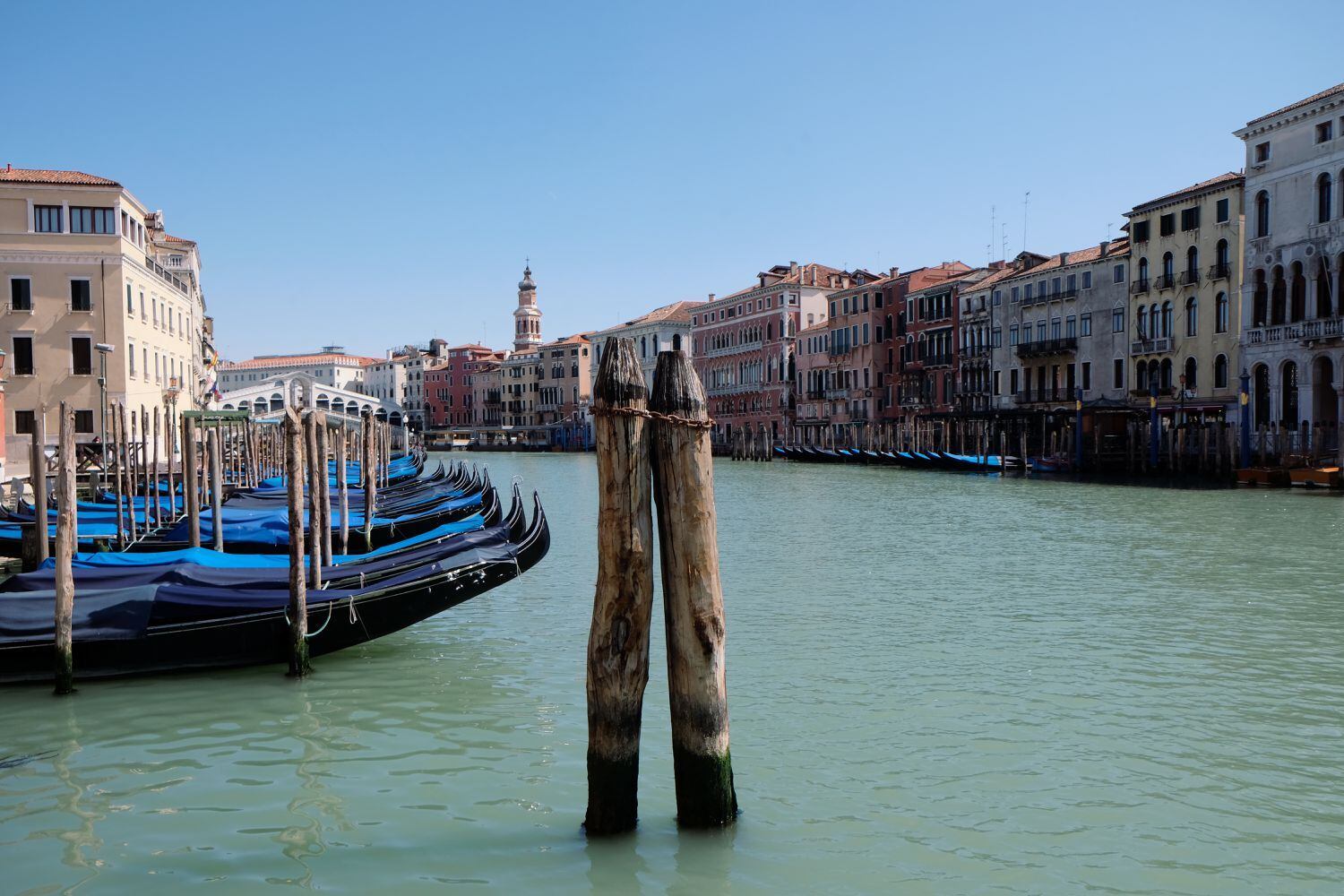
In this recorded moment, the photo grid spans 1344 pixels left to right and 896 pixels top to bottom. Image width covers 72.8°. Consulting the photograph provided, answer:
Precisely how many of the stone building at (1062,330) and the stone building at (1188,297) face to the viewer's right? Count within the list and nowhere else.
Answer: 0

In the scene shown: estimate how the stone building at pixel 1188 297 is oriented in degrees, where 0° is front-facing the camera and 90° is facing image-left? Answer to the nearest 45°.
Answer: approximately 45°

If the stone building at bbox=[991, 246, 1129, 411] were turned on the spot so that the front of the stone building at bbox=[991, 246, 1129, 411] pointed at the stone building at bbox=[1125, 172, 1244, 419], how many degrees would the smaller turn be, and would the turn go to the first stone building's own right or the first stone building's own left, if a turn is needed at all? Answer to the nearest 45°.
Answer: approximately 90° to the first stone building's own left

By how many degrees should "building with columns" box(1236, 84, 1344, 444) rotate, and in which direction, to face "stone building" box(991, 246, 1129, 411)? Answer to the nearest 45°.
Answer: approximately 90° to its right

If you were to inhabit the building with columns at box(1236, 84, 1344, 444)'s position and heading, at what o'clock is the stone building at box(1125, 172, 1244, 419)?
The stone building is roughly at 3 o'clock from the building with columns.

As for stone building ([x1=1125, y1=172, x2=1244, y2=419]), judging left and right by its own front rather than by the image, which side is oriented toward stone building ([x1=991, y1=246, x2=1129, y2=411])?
right

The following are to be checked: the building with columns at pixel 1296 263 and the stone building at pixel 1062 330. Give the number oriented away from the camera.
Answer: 0

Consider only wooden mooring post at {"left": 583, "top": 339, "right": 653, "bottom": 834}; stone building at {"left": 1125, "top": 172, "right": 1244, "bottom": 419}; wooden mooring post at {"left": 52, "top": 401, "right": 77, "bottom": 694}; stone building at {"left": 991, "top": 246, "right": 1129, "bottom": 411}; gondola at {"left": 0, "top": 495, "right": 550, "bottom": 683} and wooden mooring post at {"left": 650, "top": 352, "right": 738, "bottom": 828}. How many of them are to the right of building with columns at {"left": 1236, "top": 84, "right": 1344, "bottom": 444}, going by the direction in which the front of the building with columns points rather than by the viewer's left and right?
2

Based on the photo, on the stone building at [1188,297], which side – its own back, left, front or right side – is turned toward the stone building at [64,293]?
front

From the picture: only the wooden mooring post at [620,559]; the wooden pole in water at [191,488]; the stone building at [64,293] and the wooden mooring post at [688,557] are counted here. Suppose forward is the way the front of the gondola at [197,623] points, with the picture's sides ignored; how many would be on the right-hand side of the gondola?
2

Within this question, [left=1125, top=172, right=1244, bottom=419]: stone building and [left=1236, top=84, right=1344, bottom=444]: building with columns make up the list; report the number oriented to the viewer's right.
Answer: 0

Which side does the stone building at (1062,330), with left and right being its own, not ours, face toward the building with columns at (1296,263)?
left

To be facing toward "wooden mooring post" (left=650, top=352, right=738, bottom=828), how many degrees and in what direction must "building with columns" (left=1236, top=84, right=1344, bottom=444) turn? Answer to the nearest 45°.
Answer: approximately 45° to its left
